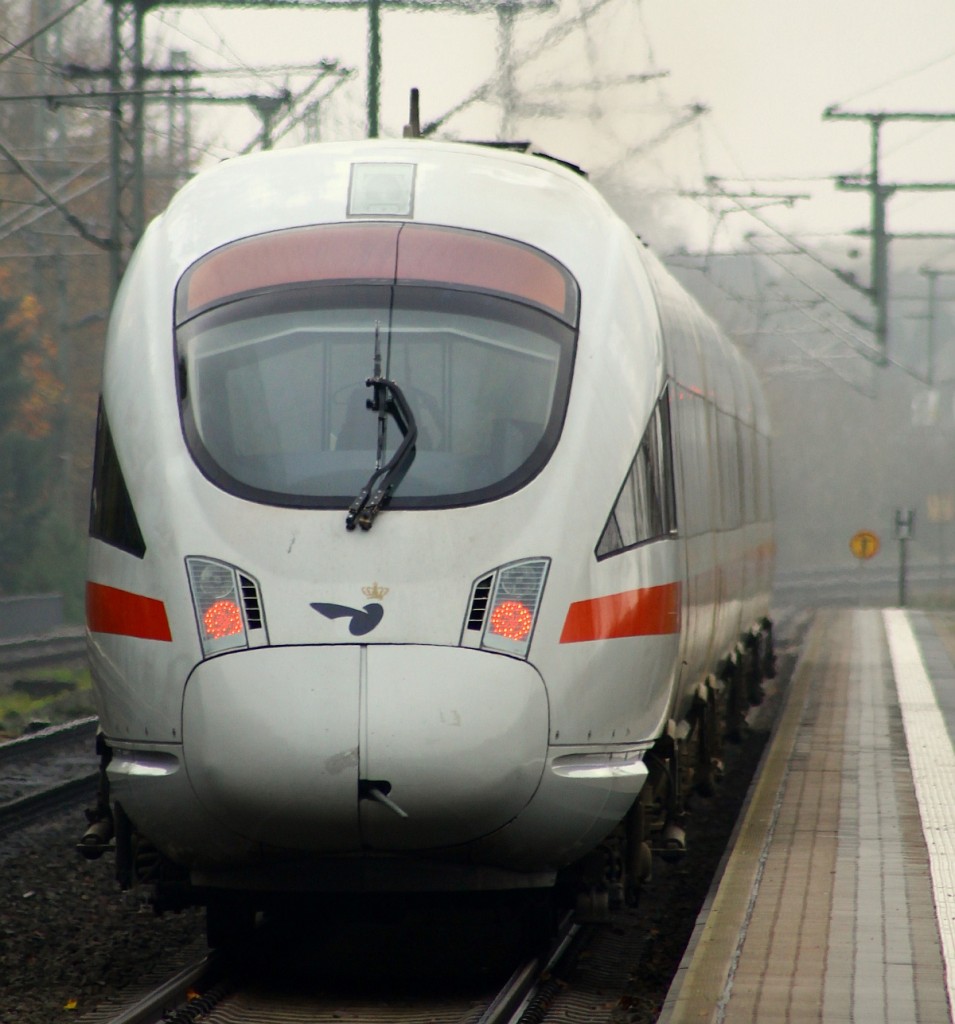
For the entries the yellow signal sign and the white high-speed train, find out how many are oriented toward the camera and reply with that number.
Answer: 2

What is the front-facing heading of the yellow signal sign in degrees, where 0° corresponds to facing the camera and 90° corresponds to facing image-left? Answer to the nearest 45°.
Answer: approximately 0°

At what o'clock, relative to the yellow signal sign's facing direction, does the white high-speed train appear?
The white high-speed train is roughly at 12 o'clock from the yellow signal sign.

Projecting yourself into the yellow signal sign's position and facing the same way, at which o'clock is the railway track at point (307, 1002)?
The railway track is roughly at 12 o'clock from the yellow signal sign.

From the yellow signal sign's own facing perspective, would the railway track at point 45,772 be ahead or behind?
ahead

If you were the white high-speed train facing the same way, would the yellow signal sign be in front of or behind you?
behind

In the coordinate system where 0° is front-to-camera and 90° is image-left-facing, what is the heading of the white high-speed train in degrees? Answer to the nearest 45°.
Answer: approximately 0°
